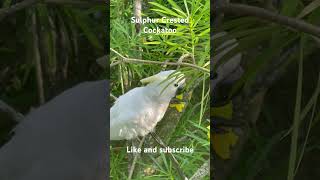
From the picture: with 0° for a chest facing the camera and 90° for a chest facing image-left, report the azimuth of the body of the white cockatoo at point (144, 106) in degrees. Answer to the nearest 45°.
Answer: approximately 270°
